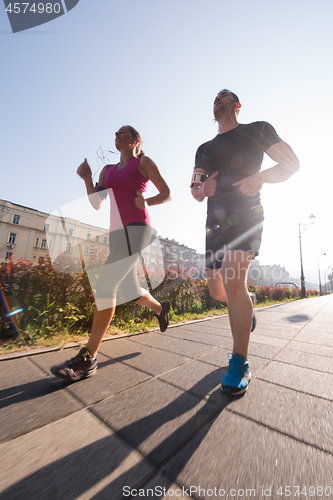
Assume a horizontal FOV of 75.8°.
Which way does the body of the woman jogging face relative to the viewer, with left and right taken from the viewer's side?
facing the viewer and to the left of the viewer

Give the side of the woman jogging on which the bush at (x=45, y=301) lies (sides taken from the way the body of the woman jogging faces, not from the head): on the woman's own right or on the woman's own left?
on the woman's own right

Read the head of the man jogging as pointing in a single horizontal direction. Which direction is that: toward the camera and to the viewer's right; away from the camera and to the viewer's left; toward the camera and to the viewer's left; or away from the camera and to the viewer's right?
toward the camera and to the viewer's left

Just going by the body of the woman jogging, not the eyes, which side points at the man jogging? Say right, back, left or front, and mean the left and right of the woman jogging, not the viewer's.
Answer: left
